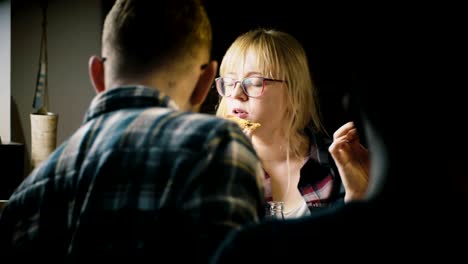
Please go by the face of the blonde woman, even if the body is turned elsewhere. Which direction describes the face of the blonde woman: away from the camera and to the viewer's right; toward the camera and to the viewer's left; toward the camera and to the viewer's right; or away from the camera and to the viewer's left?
toward the camera and to the viewer's left

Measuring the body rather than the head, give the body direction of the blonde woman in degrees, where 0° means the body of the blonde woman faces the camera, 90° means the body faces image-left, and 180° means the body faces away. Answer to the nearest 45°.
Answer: approximately 45°
